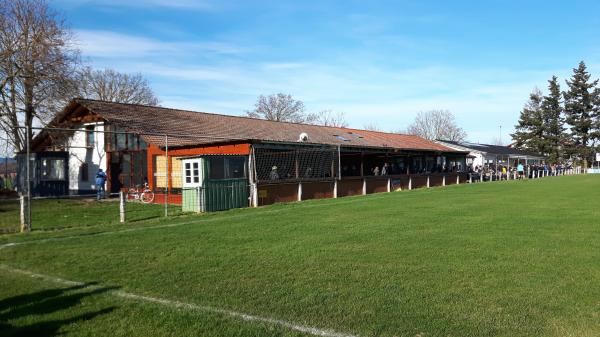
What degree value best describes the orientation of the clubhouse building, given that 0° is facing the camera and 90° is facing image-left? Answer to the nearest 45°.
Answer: approximately 315°
